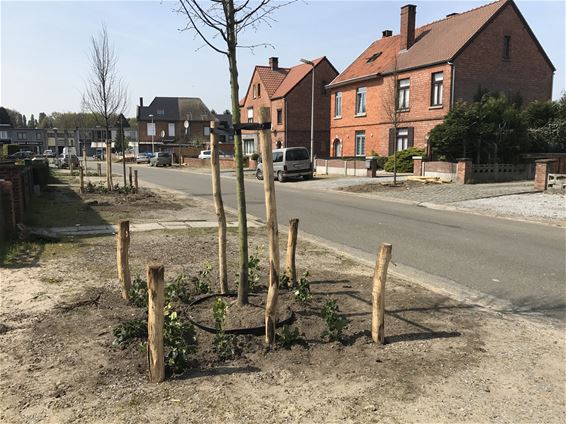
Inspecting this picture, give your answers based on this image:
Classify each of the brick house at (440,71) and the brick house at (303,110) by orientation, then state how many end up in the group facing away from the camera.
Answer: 0

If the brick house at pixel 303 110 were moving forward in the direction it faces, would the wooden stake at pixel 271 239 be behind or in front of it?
in front

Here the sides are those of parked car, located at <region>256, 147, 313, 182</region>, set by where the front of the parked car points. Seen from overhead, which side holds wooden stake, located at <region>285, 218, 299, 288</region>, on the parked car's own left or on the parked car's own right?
on the parked car's own left

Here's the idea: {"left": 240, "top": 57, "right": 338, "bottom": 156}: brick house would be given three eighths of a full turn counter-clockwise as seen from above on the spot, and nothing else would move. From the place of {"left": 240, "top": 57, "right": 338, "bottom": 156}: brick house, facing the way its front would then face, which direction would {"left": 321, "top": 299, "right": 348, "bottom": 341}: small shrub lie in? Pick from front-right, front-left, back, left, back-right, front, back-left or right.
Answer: right

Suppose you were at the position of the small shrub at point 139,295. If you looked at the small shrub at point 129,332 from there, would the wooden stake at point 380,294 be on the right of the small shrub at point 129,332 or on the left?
left

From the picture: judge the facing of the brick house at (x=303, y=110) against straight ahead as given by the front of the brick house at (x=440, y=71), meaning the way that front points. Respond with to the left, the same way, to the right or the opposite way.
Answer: the same way

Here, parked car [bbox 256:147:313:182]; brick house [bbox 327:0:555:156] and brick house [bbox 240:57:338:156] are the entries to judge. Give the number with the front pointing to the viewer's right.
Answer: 0

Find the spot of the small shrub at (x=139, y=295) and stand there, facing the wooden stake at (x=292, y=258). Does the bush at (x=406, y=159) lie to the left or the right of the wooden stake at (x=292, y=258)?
left

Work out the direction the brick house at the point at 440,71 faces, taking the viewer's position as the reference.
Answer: facing the viewer and to the left of the viewer

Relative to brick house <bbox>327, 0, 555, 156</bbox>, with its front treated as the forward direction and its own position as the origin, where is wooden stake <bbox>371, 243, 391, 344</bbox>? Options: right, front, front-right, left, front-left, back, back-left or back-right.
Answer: front-left

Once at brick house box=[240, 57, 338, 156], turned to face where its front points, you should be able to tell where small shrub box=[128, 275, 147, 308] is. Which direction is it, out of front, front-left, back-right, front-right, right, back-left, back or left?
front-left
